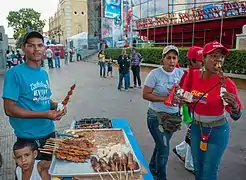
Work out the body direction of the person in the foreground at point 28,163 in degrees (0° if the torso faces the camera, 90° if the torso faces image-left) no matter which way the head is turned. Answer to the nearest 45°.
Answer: approximately 45°

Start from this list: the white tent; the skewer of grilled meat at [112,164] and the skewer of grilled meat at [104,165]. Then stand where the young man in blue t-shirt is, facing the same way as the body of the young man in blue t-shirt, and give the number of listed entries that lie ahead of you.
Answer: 2

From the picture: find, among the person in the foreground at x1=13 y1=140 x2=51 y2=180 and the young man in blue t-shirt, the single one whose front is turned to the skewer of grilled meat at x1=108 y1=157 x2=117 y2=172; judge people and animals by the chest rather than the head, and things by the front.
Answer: the young man in blue t-shirt

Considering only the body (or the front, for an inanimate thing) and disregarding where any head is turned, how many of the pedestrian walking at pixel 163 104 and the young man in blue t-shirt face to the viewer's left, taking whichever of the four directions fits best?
0

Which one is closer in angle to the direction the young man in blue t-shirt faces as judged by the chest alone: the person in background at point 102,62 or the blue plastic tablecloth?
the blue plastic tablecloth

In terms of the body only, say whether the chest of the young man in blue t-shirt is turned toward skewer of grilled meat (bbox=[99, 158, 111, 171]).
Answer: yes

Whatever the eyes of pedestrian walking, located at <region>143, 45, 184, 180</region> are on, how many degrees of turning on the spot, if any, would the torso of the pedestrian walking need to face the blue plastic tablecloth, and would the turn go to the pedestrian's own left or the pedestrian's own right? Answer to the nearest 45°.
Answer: approximately 90° to the pedestrian's own right

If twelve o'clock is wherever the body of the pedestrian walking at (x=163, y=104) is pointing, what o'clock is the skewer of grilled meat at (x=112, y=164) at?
The skewer of grilled meat is roughly at 2 o'clock from the pedestrian walking.

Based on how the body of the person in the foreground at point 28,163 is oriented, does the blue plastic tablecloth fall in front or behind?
behind

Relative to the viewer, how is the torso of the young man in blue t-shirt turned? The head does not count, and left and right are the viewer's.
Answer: facing the viewer and to the right of the viewer
